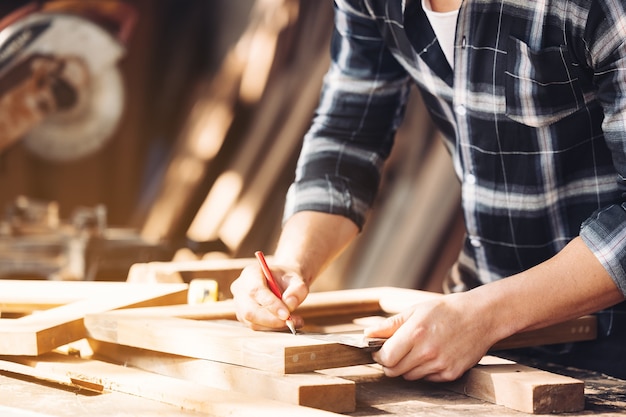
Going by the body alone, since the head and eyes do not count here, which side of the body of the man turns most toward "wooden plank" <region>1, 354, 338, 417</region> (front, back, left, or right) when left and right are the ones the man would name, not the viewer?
front

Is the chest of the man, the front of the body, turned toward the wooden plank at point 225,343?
yes

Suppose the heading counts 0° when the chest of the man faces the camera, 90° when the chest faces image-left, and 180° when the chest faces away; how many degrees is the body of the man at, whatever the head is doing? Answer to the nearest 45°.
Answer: approximately 45°

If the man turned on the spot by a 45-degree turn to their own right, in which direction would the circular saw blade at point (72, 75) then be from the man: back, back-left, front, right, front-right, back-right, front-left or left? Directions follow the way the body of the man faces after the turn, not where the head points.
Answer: front-right

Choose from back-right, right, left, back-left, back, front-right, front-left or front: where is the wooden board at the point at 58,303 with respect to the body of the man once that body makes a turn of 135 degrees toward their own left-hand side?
back

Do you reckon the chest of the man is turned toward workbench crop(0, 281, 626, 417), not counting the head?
yes

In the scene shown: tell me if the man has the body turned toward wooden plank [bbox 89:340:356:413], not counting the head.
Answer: yes

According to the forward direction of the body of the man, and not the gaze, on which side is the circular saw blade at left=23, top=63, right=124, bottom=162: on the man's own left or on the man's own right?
on the man's own right
